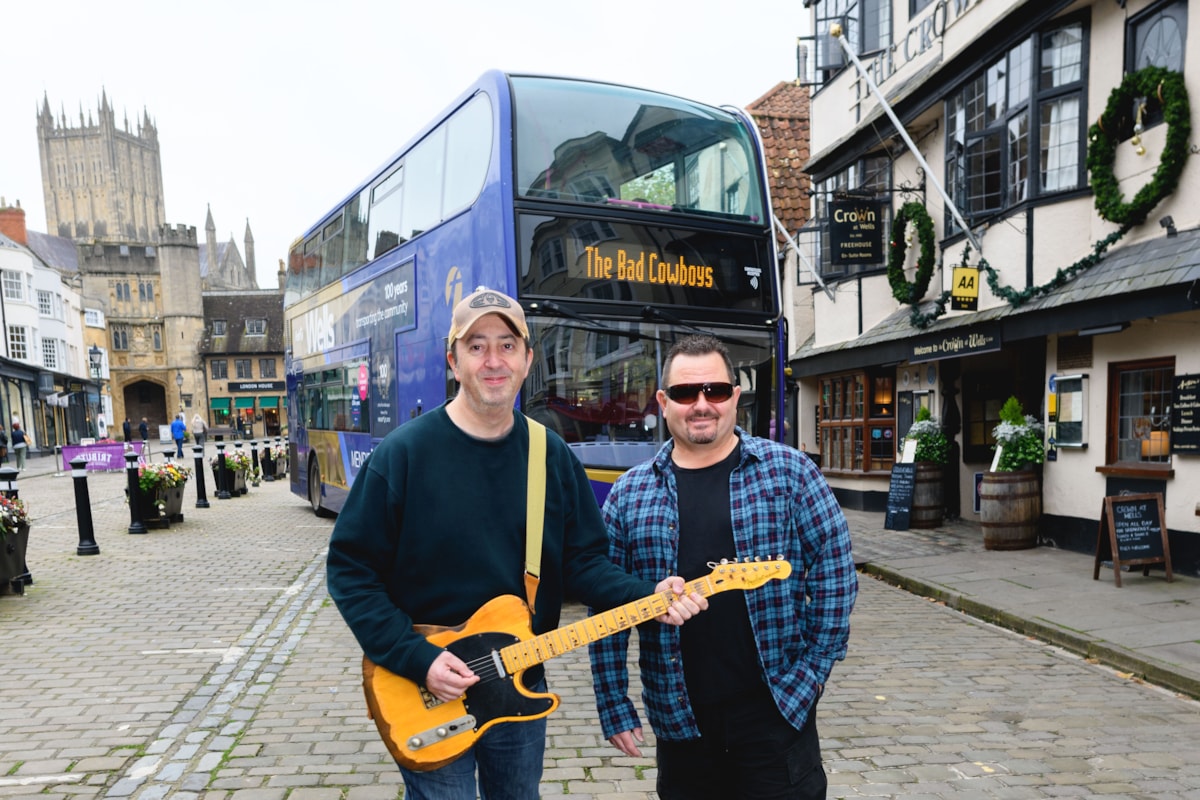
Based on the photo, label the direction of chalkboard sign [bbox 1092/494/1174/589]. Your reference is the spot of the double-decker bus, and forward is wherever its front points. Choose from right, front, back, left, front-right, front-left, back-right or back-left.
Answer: front-left

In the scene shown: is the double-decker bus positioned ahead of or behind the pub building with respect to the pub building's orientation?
ahead

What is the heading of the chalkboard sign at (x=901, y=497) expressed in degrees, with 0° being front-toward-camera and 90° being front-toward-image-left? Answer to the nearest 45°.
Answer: approximately 45°

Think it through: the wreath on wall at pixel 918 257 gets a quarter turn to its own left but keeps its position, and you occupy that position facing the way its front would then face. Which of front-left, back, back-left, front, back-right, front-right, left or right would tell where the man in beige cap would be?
front-right

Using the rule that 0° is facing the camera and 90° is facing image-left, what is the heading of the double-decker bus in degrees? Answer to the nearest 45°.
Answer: approximately 315°

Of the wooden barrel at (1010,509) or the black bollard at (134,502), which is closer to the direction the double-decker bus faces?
the wooden barrel
